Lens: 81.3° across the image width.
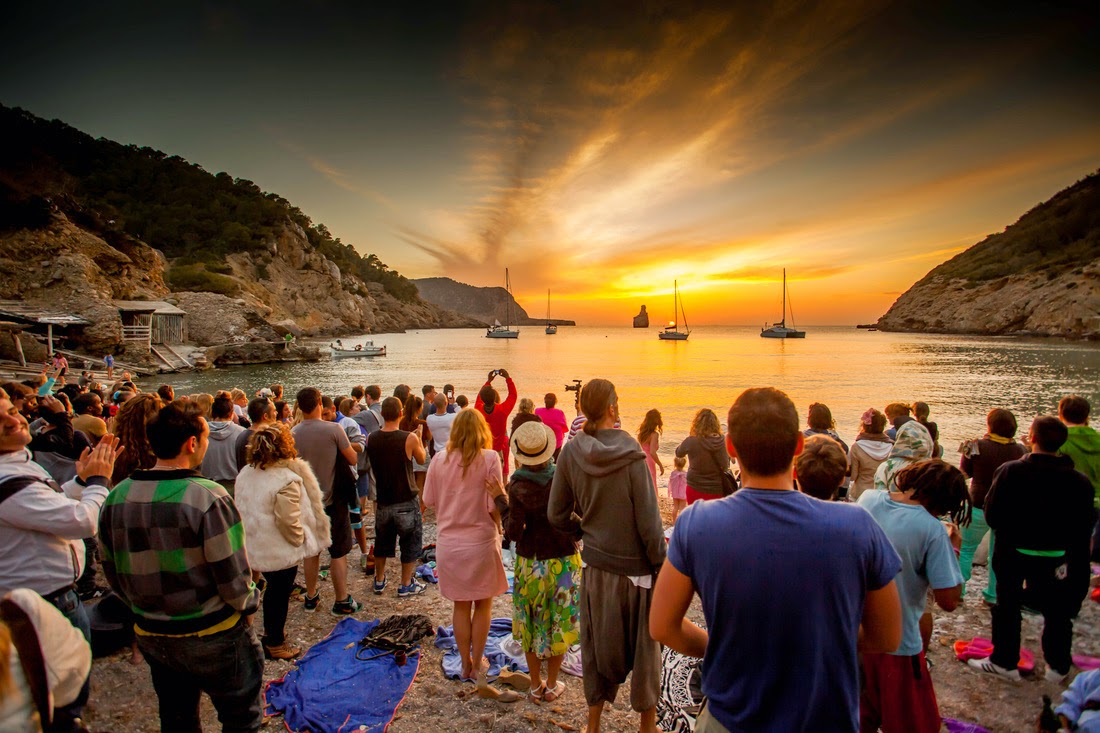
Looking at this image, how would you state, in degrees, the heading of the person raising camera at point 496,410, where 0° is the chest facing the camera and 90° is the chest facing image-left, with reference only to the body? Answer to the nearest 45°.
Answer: approximately 180°

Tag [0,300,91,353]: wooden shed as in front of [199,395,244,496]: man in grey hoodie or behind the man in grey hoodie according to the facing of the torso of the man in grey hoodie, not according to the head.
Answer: in front

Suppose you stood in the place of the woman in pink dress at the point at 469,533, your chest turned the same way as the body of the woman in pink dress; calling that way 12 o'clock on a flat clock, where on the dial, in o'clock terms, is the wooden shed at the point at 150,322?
The wooden shed is roughly at 11 o'clock from the woman in pink dress.

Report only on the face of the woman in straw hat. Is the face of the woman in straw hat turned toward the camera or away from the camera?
away from the camera

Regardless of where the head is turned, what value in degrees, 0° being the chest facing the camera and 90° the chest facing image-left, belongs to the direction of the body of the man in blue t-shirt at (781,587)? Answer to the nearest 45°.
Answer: approximately 180°

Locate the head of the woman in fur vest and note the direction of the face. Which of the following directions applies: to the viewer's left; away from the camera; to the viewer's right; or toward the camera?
away from the camera

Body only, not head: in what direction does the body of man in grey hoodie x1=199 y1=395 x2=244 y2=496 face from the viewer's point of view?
away from the camera

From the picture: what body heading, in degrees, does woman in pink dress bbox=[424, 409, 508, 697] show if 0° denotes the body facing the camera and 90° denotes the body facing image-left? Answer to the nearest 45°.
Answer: approximately 180°

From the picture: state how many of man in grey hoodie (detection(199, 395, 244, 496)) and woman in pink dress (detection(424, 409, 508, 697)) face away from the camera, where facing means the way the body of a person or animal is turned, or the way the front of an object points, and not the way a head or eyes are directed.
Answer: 2

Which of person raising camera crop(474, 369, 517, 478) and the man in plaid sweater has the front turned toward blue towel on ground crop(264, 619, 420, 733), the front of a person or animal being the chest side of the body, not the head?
the man in plaid sweater

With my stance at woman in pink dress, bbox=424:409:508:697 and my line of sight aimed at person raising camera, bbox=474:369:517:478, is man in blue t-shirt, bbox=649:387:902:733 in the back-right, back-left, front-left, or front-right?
back-right

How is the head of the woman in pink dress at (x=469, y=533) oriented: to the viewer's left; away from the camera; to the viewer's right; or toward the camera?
away from the camera
